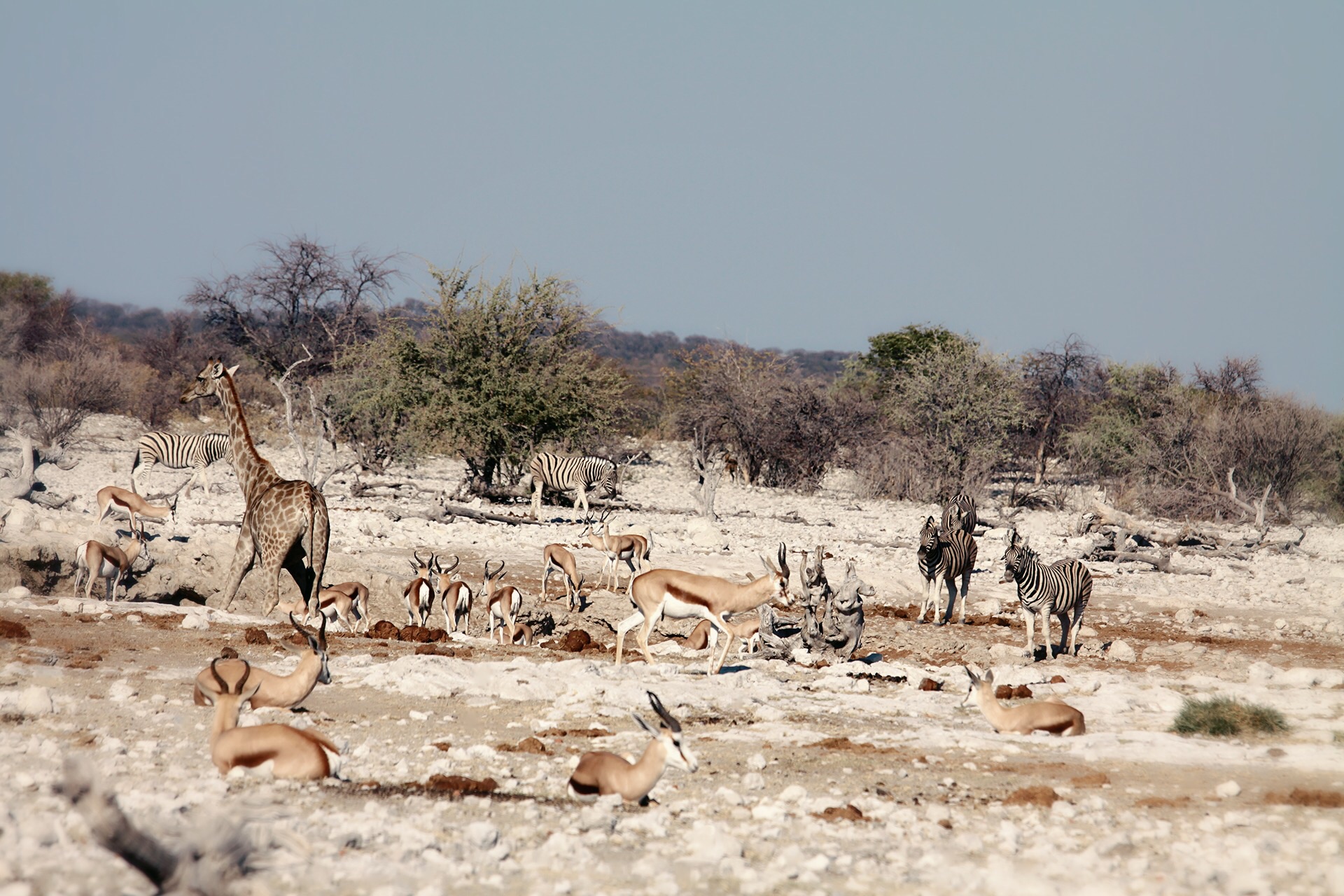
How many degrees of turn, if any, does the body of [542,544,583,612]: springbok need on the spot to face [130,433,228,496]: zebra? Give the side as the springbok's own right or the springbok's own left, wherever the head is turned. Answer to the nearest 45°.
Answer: approximately 180°

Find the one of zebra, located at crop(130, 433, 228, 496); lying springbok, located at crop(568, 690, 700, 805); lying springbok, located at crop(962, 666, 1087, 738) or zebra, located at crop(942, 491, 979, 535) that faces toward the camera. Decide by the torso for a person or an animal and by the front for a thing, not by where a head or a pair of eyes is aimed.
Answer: zebra, located at crop(942, 491, 979, 535)

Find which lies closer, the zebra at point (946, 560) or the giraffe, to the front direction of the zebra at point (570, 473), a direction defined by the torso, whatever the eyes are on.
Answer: the zebra

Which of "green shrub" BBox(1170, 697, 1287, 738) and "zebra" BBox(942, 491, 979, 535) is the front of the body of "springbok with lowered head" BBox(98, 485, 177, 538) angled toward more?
the zebra

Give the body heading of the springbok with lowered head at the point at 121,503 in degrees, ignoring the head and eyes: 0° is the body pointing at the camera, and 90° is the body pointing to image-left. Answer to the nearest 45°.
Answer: approximately 270°

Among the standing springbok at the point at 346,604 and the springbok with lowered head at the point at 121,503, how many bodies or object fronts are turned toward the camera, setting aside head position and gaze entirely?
0

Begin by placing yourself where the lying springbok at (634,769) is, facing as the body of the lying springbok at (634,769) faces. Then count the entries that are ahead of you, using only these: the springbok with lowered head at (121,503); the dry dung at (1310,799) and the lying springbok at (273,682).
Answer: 1

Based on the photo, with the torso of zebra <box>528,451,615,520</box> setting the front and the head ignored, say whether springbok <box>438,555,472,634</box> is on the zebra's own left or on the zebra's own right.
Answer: on the zebra's own right

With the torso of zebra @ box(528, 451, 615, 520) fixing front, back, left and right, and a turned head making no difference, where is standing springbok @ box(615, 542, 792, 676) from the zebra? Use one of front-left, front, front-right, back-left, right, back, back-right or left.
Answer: right

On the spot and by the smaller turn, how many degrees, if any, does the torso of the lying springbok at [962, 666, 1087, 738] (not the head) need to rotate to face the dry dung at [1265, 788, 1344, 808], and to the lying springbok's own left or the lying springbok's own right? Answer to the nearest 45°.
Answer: approximately 135° to the lying springbok's own left

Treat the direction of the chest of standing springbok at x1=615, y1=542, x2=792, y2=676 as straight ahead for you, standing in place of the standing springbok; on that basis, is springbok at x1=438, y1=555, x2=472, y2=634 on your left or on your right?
on your left

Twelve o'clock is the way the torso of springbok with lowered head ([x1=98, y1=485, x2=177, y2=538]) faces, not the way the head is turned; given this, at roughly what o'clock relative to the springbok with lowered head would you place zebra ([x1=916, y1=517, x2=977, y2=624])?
The zebra is roughly at 1 o'clock from the springbok with lowered head.

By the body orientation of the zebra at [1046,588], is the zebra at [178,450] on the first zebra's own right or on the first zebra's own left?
on the first zebra's own right

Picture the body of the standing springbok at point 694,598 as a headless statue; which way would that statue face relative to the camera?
to the viewer's right

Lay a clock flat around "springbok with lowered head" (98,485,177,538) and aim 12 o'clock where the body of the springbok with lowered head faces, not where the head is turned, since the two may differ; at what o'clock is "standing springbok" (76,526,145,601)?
The standing springbok is roughly at 3 o'clock from the springbok with lowered head.

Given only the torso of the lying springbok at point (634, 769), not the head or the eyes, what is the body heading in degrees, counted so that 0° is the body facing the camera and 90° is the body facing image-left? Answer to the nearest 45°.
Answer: approximately 270°

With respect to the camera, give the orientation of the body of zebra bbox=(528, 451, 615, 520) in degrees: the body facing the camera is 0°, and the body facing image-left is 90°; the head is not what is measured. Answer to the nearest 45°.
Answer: approximately 270°

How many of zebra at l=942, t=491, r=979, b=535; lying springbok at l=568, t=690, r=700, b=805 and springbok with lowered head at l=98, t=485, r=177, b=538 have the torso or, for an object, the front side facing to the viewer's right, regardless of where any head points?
2
